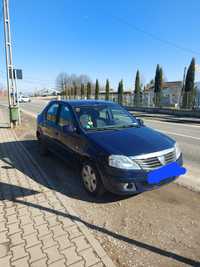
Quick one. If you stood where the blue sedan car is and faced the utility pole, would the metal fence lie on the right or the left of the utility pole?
right

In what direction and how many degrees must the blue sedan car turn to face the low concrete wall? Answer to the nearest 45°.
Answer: approximately 135° to its left

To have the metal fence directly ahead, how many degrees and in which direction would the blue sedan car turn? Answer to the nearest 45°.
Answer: approximately 135° to its left

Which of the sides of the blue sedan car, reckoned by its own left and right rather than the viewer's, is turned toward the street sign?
back

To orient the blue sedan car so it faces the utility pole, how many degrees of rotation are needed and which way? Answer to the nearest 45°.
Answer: approximately 180°

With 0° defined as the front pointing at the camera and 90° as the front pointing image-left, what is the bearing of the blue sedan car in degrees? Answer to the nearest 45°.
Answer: approximately 315°
